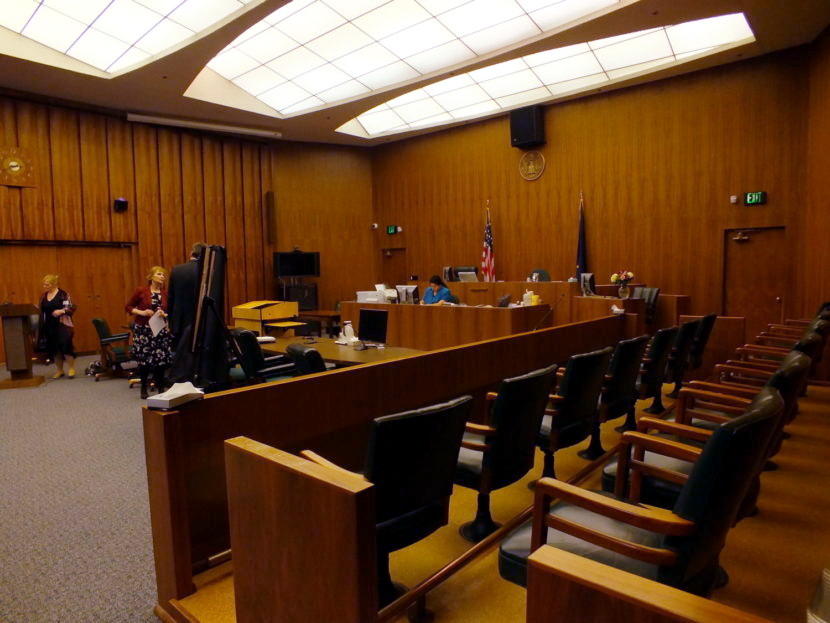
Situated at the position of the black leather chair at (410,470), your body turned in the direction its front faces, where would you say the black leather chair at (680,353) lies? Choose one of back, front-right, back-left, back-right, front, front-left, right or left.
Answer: right

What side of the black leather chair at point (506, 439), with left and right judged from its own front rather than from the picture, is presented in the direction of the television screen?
front

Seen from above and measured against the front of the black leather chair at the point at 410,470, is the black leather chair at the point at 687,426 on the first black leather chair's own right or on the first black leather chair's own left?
on the first black leather chair's own right

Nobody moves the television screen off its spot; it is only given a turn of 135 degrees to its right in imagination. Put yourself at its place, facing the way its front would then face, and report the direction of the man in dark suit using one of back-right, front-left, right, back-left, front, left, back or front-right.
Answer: back-left

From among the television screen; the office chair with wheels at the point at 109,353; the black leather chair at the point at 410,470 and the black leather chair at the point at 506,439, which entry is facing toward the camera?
the television screen

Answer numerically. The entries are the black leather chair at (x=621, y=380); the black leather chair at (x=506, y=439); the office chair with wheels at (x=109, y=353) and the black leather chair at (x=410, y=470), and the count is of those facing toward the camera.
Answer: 0

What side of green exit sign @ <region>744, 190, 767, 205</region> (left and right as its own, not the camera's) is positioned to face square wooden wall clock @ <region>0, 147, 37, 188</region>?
right

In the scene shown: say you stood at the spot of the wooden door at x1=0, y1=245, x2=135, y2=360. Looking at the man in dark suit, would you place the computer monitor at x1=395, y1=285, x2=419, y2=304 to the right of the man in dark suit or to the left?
left

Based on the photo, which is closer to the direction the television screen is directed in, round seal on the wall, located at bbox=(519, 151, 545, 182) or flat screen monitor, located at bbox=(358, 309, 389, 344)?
the flat screen monitor

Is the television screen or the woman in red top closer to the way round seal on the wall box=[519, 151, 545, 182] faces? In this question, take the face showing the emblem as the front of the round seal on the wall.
the woman in red top

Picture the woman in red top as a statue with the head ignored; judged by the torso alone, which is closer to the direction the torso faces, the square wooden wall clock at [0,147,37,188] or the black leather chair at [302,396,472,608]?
the black leather chair

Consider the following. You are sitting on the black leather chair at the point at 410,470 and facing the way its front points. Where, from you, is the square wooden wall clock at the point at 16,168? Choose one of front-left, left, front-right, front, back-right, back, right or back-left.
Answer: front

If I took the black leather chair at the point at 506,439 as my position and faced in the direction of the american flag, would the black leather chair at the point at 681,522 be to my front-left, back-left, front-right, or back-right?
back-right

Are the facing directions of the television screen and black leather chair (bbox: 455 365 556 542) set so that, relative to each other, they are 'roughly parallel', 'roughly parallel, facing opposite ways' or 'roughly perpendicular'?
roughly parallel, facing opposite ways

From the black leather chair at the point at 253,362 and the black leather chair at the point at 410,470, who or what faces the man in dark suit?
the black leather chair at the point at 410,470

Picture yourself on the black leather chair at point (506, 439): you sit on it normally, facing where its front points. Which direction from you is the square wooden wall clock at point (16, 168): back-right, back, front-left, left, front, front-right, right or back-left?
front
